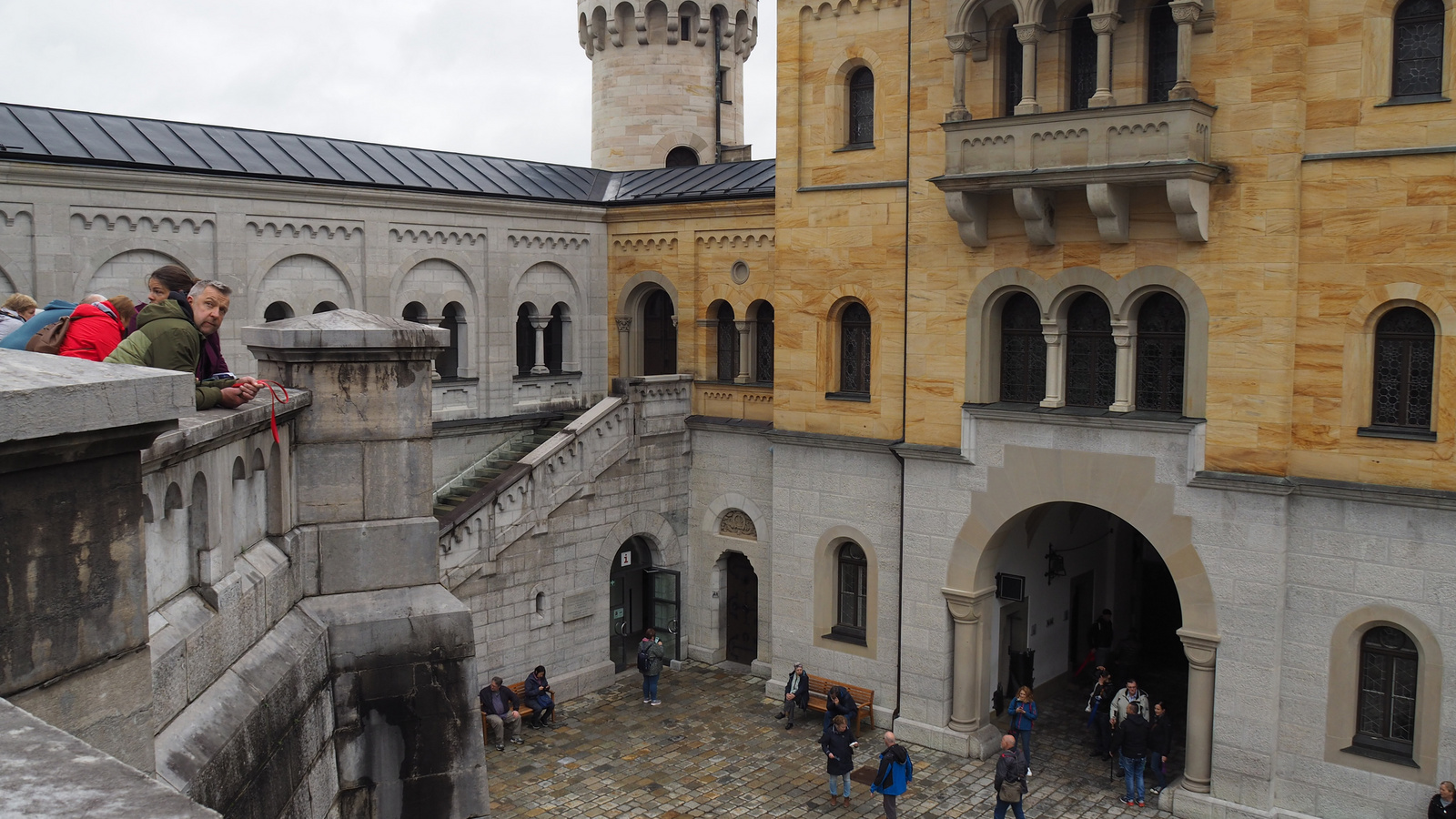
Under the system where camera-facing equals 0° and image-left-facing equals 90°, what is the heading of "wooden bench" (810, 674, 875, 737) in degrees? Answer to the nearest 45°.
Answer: approximately 45°

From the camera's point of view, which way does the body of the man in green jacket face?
to the viewer's right

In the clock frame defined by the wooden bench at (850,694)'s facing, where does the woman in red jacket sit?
The woman in red jacket is roughly at 11 o'clock from the wooden bench.

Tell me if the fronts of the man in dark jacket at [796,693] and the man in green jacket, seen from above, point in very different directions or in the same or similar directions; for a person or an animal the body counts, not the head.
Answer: very different directions
